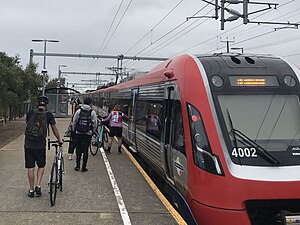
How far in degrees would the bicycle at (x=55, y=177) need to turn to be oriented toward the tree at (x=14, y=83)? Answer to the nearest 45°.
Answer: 0° — it already faces it

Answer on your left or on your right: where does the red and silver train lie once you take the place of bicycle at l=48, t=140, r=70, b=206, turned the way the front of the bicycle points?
on your right

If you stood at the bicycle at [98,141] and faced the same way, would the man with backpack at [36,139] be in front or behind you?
behind

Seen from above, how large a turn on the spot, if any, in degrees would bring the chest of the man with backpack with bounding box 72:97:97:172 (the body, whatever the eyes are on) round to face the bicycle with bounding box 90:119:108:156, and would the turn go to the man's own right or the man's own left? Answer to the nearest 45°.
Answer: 0° — they already face it

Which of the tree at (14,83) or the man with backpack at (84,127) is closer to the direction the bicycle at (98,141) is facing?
the tree

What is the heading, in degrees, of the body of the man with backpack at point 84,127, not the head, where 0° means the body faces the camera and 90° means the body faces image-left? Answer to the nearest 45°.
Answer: approximately 180°

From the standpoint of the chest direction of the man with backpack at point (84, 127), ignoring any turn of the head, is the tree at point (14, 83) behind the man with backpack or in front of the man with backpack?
in front

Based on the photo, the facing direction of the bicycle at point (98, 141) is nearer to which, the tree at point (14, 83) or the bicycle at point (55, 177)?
the tree

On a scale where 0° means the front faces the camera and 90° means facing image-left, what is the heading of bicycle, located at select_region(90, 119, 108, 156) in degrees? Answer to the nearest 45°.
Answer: approximately 225°

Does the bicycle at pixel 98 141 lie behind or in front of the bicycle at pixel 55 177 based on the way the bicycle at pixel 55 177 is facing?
in front

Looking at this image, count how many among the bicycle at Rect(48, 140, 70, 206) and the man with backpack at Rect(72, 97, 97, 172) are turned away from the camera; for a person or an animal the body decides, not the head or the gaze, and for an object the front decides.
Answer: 2

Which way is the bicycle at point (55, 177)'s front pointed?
away from the camera
